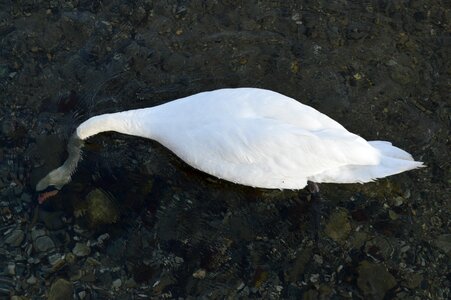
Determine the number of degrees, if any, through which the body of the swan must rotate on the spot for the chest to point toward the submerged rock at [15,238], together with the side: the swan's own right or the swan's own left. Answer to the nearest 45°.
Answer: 0° — it already faces it

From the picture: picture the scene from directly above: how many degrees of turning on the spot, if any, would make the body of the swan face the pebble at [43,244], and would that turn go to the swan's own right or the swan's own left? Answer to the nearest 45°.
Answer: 0° — it already faces it

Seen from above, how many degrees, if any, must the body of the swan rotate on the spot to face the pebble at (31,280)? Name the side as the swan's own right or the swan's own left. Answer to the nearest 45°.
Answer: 0° — it already faces it

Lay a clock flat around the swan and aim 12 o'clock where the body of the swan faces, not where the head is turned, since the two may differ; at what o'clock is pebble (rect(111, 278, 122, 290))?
The pebble is roughly at 11 o'clock from the swan.

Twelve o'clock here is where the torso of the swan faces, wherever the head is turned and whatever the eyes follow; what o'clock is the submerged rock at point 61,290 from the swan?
The submerged rock is roughly at 11 o'clock from the swan.

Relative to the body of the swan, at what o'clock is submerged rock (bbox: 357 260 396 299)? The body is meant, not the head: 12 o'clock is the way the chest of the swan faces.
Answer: The submerged rock is roughly at 7 o'clock from the swan.

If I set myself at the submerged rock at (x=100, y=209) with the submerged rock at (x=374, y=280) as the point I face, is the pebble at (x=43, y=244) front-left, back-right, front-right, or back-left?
back-right

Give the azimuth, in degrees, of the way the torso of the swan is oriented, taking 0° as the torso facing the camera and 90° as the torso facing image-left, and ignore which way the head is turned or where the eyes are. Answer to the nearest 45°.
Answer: approximately 90°
